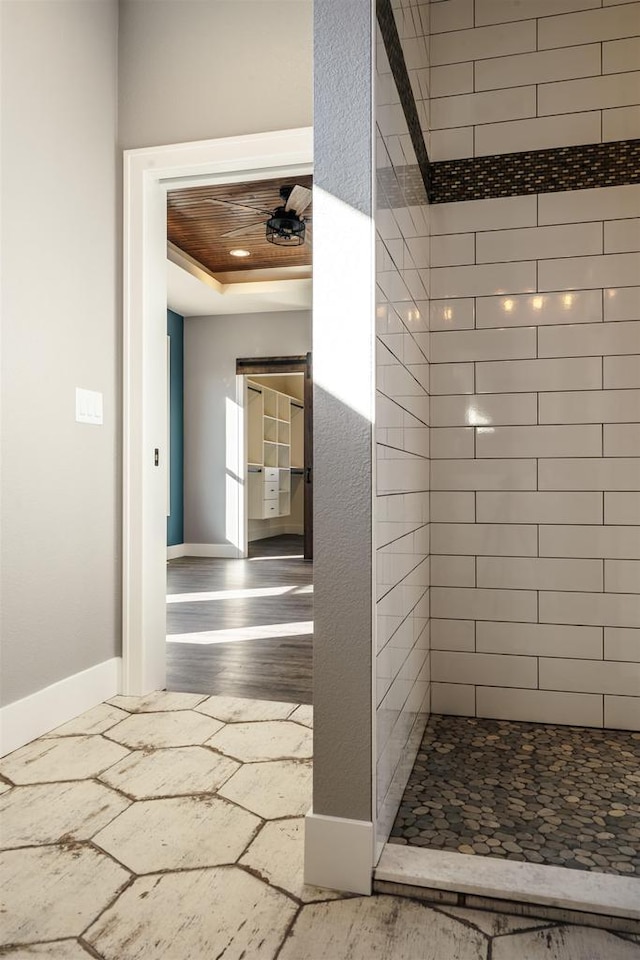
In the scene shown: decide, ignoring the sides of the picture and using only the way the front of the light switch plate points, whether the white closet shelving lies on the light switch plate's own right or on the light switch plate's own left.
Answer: on the light switch plate's own left

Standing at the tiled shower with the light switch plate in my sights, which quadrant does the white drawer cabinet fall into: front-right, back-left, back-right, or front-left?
front-right

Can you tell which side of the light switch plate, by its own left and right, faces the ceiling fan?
left

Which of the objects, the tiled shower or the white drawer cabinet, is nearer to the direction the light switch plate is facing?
the tiled shower

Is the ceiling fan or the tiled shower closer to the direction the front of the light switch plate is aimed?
the tiled shower

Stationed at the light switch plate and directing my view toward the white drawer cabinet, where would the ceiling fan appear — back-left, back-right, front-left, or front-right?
front-right

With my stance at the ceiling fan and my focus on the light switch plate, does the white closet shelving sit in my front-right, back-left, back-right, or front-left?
back-right

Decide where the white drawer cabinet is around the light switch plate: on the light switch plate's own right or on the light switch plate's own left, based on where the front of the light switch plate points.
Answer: on the light switch plate's own left

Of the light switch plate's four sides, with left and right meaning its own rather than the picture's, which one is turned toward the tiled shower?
front

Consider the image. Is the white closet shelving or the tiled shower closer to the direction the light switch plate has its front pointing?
the tiled shower
